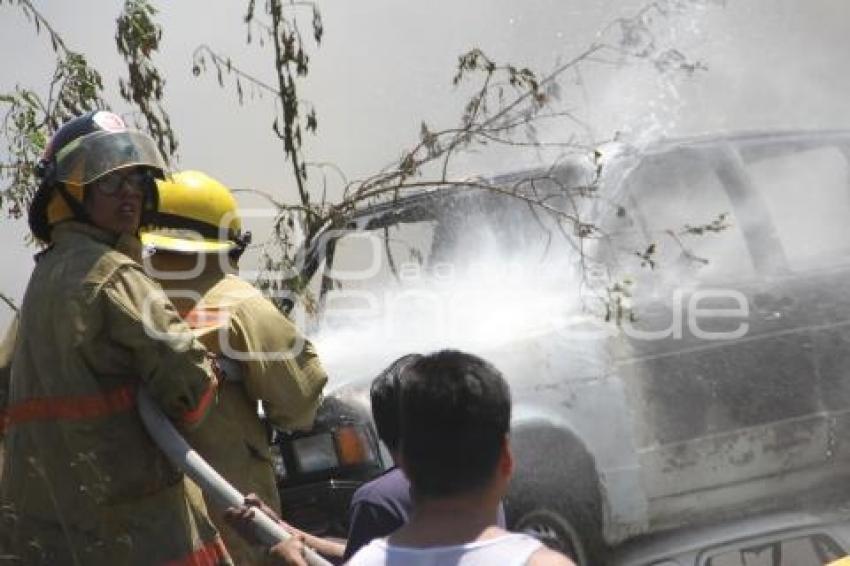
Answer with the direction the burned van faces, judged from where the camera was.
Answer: facing the viewer and to the left of the viewer

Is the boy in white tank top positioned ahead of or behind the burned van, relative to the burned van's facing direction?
ahead

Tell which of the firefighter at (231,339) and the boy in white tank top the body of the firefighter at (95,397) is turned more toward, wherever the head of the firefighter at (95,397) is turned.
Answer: the firefighter

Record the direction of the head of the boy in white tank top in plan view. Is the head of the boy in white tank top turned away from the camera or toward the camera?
away from the camera

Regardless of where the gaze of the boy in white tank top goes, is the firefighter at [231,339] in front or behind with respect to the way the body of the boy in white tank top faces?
in front

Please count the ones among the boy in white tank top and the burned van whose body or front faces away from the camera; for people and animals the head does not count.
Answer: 1

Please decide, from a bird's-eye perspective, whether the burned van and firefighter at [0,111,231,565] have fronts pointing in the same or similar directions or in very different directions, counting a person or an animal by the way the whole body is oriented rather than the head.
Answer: very different directions

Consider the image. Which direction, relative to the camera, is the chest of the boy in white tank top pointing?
away from the camera

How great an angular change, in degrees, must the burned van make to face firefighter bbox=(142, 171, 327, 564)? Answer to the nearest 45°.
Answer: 0° — it already faces them

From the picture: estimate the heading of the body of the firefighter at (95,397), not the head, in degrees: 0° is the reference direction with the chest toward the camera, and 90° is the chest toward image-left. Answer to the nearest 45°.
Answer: approximately 225°

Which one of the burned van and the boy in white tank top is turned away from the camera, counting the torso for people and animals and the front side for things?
the boy in white tank top

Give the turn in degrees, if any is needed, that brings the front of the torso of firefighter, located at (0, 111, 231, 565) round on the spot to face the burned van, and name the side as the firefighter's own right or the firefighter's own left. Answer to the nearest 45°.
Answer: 0° — they already face it
